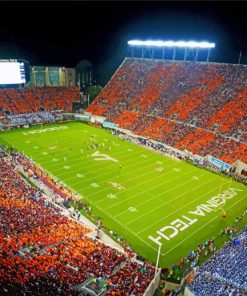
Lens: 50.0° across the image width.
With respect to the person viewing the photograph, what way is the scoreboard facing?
facing the viewer and to the right of the viewer
